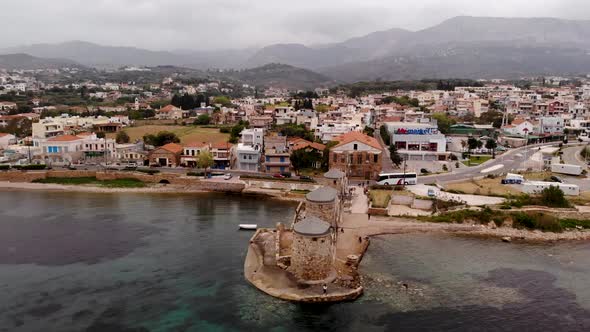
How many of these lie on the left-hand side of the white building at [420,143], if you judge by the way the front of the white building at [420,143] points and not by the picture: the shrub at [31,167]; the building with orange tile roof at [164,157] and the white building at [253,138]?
0

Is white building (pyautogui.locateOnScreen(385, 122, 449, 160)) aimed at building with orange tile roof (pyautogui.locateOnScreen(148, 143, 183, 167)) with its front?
no

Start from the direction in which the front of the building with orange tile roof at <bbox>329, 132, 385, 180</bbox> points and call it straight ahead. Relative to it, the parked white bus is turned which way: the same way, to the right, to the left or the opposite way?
to the right

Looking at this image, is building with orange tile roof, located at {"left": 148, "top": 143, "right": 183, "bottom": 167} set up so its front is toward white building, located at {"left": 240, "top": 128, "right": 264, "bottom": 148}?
no

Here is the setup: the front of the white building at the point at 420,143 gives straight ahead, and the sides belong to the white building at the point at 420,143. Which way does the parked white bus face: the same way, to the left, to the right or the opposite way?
to the right

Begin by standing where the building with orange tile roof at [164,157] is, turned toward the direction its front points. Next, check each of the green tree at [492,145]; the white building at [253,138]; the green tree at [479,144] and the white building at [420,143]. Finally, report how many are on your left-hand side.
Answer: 4

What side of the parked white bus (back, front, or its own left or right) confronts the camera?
left

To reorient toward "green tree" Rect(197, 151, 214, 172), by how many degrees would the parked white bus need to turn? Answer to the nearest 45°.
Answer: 0° — it already faces it

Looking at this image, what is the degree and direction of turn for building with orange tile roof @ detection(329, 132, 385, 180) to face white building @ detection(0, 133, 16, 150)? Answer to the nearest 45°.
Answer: approximately 90° to its right

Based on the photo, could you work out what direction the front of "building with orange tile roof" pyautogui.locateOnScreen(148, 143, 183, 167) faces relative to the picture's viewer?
facing the viewer

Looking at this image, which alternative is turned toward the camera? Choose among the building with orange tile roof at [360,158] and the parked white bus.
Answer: the building with orange tile roof

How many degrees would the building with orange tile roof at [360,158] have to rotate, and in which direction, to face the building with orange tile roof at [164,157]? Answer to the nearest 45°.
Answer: approximately 90° to its right

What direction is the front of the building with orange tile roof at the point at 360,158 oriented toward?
toward the camera

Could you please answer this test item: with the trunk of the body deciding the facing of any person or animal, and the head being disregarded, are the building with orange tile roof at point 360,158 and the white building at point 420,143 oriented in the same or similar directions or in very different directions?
same or similar directions

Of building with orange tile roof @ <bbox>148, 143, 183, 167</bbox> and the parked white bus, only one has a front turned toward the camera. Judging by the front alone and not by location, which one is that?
the building with orange tile roof

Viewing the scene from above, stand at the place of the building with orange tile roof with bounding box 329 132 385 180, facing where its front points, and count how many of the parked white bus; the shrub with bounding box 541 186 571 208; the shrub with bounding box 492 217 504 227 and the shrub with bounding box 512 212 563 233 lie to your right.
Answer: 0

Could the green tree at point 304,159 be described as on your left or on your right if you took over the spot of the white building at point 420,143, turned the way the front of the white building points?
on your right

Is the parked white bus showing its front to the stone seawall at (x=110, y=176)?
yes
